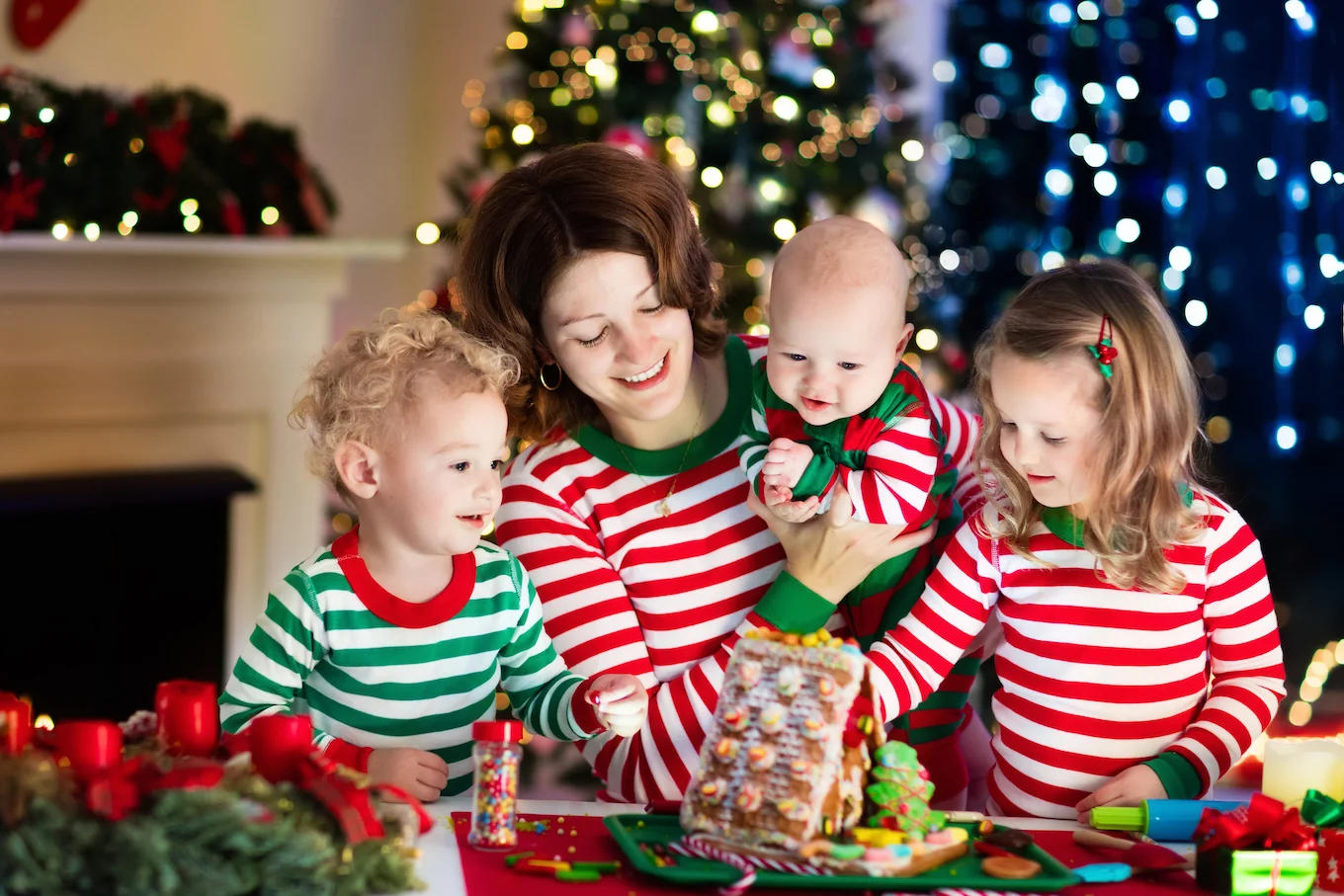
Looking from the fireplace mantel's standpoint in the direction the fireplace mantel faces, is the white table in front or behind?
in front

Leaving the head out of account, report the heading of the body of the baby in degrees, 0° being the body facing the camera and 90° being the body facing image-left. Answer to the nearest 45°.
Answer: approximately 45°

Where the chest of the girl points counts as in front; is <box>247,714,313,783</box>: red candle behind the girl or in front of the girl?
in front

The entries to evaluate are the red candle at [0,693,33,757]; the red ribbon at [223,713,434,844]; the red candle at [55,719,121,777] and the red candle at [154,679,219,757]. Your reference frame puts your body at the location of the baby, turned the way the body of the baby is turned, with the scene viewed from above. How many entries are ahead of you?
4

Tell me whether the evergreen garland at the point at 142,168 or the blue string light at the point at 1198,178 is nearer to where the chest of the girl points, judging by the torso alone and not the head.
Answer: the evergreen garland

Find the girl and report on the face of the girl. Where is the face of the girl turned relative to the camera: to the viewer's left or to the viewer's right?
to the viewer's left
